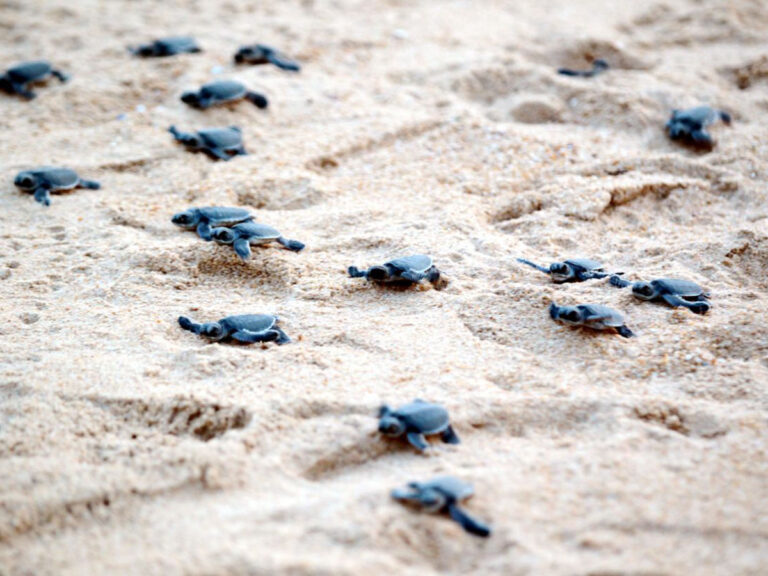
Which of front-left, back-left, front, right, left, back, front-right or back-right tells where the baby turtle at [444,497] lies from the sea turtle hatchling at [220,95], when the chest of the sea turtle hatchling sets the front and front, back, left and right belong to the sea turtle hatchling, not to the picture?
left

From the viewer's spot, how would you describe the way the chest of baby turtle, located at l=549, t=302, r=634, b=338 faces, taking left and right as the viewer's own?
facing to the left of the viewer

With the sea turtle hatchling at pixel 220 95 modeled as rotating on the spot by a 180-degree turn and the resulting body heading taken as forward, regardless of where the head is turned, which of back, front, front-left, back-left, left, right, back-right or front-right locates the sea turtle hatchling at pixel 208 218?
right

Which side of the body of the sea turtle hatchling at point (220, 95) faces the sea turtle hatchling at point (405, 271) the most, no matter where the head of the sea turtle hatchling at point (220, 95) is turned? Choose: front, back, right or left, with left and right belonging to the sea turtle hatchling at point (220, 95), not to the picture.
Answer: left

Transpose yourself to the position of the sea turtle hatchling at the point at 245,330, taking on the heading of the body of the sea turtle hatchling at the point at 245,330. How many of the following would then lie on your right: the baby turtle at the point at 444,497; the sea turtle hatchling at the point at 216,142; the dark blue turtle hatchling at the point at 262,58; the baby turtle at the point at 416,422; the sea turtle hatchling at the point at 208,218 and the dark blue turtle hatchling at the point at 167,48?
4

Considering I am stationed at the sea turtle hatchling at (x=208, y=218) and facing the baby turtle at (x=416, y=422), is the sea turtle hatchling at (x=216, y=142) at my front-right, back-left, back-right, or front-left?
back-left

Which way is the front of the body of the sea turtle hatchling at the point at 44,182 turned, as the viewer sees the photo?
to the viewer's left

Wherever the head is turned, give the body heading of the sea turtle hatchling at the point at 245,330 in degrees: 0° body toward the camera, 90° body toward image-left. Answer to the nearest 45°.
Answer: approximately 90°

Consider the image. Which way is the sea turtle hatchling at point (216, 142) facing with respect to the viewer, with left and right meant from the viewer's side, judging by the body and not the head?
facing to the left of the viewer

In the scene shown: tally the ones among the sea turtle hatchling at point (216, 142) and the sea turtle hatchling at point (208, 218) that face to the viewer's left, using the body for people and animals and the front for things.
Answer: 2

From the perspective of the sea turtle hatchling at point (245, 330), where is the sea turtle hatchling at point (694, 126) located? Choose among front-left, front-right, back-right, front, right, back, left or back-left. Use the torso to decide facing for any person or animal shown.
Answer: back-right

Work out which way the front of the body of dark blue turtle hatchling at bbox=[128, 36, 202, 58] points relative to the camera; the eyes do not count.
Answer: to the viewer's left
